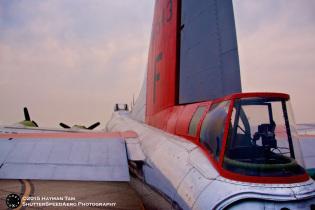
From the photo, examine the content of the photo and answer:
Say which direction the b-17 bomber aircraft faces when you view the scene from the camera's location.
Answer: facing away from the viewer and to the left of the viewer
